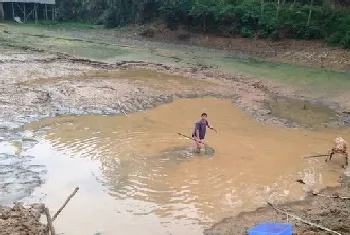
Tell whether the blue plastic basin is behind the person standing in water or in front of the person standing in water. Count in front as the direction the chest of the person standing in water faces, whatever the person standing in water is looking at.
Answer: in front

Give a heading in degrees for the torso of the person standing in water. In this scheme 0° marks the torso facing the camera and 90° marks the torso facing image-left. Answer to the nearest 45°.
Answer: approximately 315°
